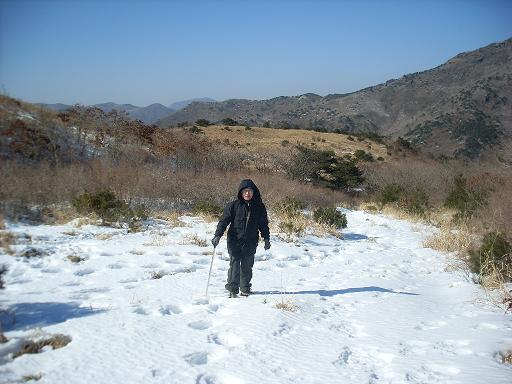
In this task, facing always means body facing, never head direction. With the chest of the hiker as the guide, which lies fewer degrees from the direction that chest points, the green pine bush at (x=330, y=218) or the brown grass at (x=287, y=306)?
the brown grass

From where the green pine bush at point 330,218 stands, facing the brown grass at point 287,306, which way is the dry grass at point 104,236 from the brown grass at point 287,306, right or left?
right

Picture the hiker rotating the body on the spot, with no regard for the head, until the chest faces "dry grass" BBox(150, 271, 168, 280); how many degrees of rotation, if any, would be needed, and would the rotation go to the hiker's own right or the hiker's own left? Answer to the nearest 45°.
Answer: approximately 90° to the hiker's own right

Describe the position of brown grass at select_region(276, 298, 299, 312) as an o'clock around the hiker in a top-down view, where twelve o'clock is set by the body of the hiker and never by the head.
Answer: The brown grass is roughly at 11 o'clock from the hiker.

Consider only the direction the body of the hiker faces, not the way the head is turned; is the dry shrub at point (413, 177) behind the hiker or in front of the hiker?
behind

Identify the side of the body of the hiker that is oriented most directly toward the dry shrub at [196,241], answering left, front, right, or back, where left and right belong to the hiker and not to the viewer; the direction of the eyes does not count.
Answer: back

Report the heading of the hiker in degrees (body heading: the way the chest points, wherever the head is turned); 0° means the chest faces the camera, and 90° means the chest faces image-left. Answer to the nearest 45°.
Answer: approximately 0°

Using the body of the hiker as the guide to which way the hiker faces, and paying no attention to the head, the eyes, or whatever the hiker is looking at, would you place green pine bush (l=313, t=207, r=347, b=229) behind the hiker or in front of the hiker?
behind

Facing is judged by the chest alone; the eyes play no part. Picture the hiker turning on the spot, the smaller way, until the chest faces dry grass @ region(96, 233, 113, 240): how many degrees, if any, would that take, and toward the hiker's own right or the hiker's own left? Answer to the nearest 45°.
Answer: approximately 135° to the hiker's own right
